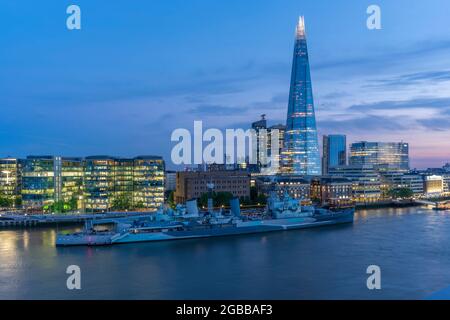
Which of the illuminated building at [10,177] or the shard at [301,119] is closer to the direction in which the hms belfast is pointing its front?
the shard

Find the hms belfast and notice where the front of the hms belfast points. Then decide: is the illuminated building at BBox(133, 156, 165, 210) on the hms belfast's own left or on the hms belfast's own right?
on the hms belfast's own left

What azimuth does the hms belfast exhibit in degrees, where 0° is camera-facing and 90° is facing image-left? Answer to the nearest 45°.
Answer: approximately 225°

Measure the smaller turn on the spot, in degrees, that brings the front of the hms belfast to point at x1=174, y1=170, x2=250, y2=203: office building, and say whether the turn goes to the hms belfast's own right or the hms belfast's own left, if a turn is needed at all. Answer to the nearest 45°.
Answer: approximately 45° to the hms belfast's own left

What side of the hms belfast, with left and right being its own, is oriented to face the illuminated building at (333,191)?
front

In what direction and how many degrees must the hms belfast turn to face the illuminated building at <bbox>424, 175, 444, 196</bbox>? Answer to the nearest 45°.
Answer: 0° — it already faces it

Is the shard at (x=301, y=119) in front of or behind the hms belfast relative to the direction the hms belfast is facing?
in front

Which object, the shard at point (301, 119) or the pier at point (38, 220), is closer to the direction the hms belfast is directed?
the shard

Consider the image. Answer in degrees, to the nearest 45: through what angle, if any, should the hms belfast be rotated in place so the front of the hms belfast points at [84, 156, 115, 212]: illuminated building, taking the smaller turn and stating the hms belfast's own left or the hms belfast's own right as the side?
approximately 90° to the hms belfast's own left

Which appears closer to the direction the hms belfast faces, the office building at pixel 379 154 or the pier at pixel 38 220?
the office building

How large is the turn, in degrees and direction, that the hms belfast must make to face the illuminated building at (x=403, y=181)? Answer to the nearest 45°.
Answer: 0° — it already faces it

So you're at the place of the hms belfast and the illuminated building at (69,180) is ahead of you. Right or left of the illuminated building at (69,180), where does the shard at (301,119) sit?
right
